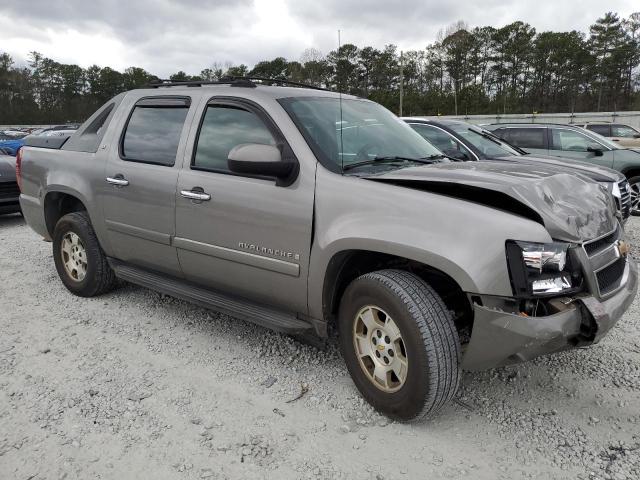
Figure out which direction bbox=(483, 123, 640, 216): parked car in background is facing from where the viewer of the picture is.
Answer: facing to the right of the viewer

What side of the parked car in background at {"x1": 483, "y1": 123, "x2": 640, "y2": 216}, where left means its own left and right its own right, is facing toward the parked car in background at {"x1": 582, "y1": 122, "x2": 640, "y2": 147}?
left

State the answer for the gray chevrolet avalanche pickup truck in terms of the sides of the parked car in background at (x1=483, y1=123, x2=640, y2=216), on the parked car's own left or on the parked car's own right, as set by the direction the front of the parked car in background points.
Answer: on the parked car's own right

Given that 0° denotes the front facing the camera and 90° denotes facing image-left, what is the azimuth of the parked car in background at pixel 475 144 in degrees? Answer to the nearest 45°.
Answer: approximately 315°

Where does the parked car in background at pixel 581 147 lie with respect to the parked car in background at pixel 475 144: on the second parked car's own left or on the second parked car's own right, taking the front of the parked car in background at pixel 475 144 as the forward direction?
on the second parked car's own left

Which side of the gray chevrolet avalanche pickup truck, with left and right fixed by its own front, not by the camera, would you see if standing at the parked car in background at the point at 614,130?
left

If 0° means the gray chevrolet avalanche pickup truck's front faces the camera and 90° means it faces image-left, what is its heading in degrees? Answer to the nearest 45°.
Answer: approximately 315°

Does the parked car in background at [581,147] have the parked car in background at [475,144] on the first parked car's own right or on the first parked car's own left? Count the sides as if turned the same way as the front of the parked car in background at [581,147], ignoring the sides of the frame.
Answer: on the first parked car's own right
